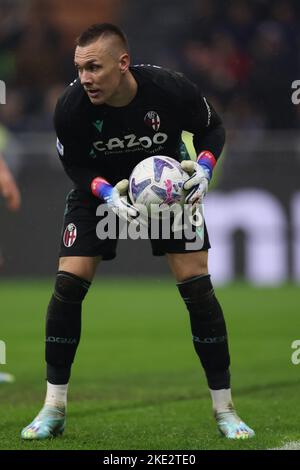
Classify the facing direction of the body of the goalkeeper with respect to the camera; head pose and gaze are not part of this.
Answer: toward the camera

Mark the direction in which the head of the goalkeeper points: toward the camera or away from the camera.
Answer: toward the camera
